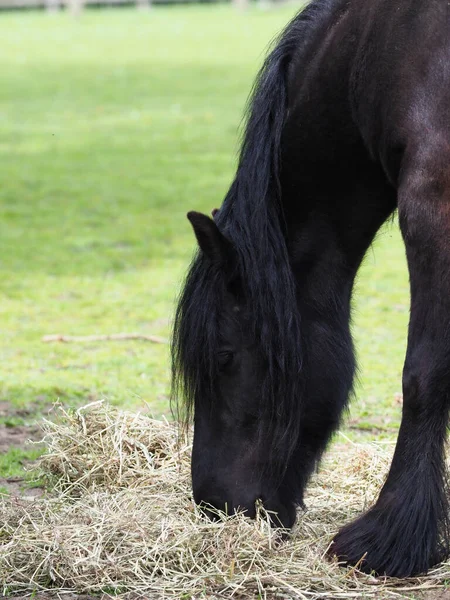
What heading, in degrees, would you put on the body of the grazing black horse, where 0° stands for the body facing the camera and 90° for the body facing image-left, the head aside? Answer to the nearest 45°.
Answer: approximately 90°

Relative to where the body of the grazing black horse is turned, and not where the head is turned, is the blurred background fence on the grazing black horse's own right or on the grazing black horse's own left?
on the grazing black horse's own right
